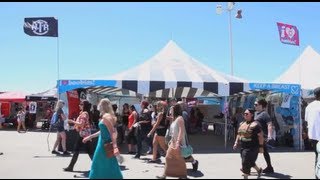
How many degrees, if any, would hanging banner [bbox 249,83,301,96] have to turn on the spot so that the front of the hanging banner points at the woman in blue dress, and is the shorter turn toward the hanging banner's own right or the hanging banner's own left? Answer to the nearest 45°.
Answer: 0° — it already faces them

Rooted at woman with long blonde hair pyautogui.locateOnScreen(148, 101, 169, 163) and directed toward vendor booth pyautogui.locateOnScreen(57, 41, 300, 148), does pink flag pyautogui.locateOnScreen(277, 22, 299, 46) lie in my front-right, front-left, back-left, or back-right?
front-right

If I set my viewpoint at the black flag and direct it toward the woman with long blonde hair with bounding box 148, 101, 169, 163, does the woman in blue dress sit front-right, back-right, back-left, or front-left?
front-right

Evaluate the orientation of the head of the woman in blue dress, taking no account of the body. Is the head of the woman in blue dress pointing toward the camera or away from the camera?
away from the camera

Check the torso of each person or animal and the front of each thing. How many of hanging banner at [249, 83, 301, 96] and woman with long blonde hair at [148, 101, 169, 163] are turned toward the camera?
1

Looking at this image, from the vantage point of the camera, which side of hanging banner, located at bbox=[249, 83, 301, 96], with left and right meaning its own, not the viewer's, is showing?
front

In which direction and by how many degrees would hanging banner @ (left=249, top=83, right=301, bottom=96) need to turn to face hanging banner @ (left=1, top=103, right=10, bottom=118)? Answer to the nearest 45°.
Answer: approximately 135° to its right
